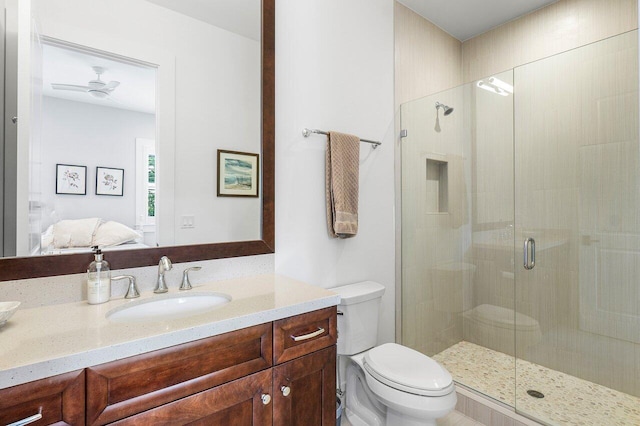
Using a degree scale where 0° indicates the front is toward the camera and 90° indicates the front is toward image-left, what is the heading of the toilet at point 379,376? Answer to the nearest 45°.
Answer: approximately 315°

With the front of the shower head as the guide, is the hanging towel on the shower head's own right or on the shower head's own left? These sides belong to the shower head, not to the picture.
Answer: on the shower head's own right

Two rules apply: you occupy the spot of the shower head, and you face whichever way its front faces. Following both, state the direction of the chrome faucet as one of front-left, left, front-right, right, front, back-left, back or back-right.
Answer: right

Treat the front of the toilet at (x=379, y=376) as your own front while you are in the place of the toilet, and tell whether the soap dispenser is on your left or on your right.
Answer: on your right

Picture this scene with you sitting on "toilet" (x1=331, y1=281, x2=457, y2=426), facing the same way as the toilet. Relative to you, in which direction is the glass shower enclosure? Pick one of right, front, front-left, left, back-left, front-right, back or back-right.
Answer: left

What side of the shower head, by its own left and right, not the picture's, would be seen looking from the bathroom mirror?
right

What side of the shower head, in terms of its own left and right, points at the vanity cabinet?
right

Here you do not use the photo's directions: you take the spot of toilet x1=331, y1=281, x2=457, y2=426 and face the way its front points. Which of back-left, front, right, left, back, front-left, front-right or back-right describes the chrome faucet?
right

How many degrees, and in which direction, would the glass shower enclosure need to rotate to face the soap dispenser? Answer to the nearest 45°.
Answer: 0° — it already faces it

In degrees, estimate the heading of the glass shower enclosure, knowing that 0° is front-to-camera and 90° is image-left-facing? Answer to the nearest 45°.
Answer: approximately 45°

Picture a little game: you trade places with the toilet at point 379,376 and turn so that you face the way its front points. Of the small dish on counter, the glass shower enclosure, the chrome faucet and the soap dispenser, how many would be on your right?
3

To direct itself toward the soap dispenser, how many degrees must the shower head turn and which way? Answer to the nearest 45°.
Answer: approximately 90° to its right
